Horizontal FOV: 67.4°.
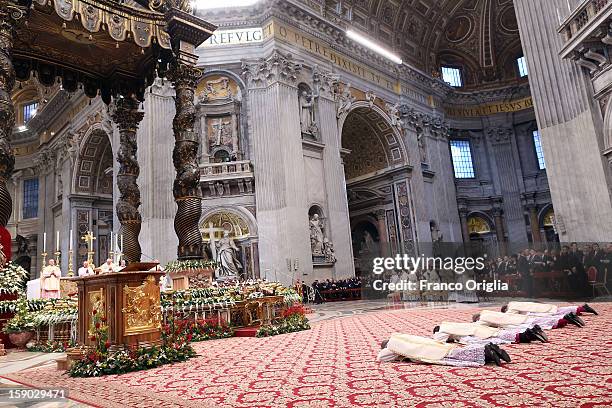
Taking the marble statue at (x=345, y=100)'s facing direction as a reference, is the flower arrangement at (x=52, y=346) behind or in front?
in front

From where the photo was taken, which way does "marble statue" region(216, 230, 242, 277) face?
toward the camera

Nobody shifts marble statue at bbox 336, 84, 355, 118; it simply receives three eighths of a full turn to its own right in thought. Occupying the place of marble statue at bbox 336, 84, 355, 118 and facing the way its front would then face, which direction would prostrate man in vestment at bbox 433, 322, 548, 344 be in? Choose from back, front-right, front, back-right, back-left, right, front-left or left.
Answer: back

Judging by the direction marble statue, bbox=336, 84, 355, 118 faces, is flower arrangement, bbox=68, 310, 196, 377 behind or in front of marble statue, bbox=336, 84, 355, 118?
in front

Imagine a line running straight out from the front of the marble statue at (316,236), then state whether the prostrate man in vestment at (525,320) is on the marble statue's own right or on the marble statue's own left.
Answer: on the marble statue's own left

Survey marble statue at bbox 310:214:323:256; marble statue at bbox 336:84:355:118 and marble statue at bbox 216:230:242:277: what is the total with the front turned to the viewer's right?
0

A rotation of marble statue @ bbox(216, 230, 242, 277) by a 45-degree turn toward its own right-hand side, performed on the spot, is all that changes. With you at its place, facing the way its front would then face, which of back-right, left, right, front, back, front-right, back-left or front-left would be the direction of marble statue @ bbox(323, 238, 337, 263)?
back-left

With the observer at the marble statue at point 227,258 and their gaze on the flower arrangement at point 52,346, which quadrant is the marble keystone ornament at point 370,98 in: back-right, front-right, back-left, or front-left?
back-left

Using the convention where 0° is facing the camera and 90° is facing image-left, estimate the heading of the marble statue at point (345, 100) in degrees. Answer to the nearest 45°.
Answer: approximately 45°

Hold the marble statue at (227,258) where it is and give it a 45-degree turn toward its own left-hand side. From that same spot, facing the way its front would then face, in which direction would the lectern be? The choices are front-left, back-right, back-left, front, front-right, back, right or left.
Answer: front-right

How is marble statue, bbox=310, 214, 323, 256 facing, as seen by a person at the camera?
facing the viewer and to the left of the viewer

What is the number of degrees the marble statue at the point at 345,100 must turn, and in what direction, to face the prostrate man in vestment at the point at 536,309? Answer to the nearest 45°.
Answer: approximately 45° to its left
